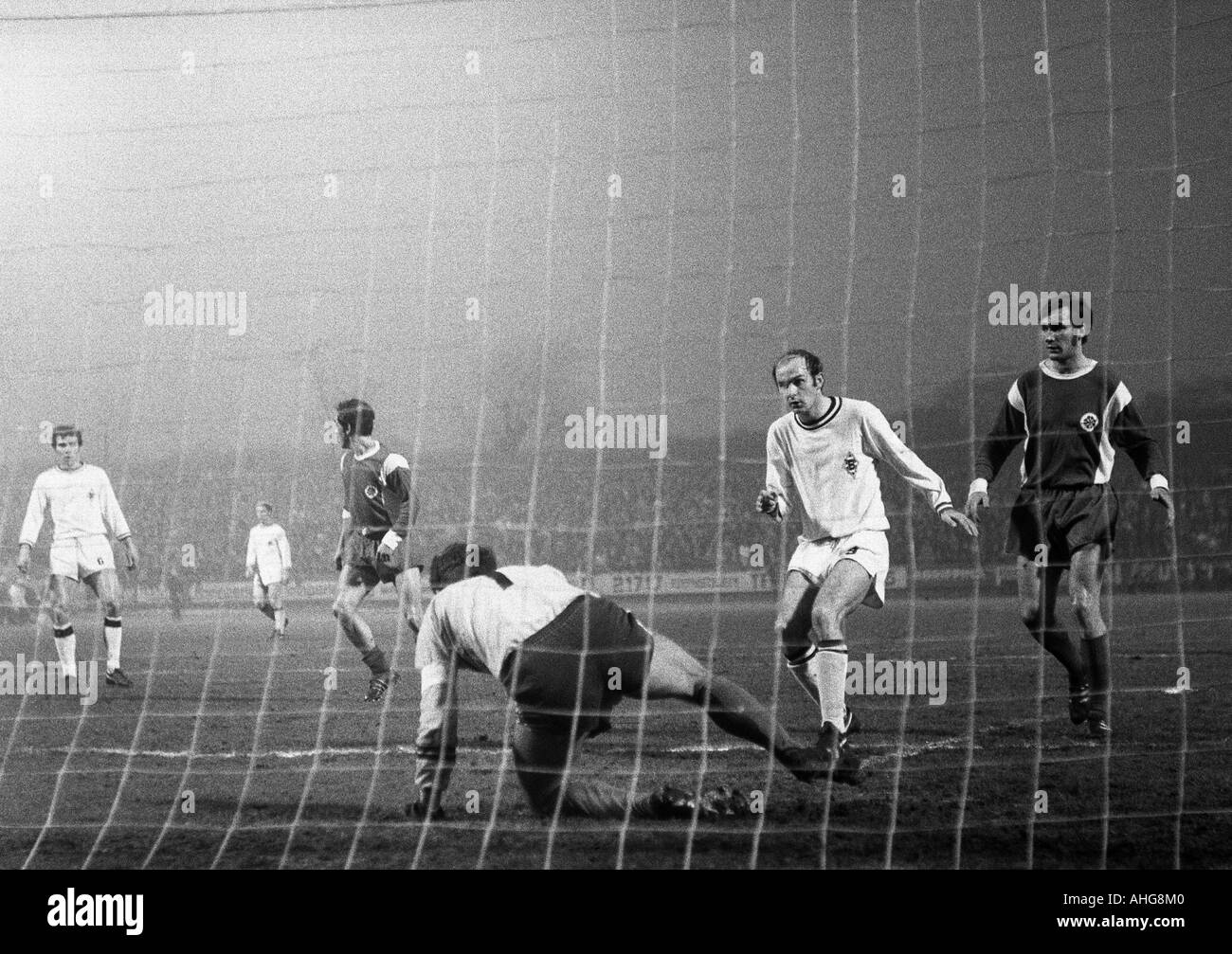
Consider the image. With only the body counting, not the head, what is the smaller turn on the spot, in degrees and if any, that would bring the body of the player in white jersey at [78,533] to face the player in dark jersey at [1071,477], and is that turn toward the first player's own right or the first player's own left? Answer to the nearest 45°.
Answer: approximately 45° to the first player's own left

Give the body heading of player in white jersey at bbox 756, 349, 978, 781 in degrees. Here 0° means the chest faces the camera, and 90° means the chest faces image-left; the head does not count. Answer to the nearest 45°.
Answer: approximately 45°

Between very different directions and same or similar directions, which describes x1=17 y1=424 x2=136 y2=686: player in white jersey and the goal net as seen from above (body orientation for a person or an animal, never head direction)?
very different directions

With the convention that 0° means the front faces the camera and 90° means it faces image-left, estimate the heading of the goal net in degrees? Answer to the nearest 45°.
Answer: approximately 180°

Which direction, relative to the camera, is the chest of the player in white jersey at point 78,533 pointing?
toward the camera

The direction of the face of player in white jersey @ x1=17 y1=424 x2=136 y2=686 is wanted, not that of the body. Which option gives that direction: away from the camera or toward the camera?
toward the camera

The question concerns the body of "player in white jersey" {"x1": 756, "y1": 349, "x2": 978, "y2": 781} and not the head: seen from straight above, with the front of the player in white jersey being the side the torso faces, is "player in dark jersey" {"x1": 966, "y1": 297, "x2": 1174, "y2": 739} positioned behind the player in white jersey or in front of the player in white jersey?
behind

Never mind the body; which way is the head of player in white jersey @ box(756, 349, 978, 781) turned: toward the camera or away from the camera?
toward the camera

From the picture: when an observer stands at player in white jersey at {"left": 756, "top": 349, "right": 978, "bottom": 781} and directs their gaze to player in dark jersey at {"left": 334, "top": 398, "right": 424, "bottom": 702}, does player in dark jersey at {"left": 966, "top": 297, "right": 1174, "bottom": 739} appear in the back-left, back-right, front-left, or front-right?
back-right
